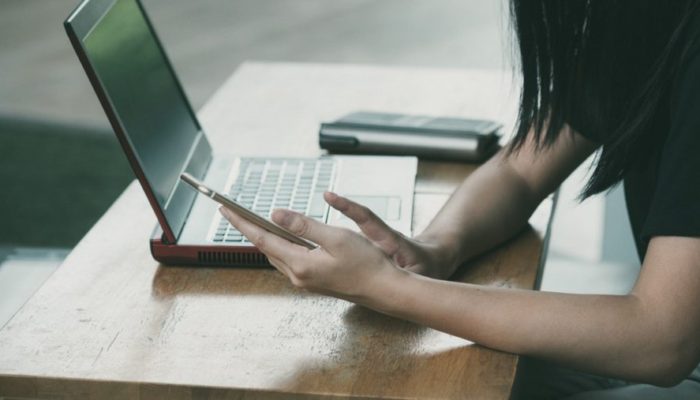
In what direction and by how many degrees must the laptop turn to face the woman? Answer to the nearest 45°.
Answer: approximately 45° to its right

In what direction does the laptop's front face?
to the viewer's right

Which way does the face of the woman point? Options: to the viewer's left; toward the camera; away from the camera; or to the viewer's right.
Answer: to the viewer's left
